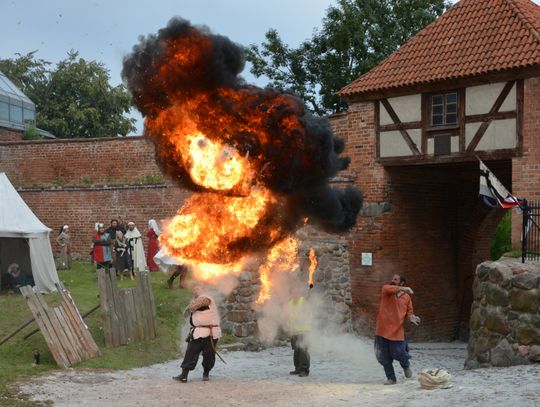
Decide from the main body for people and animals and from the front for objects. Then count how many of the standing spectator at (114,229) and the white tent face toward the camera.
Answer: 2

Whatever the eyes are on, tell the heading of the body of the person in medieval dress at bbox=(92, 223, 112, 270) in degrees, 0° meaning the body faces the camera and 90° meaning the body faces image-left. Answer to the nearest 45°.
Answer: approximately 0°

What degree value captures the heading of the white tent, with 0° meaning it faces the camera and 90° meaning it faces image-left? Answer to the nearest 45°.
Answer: approximately 0°

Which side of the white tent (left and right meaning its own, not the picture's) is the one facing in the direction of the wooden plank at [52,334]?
front

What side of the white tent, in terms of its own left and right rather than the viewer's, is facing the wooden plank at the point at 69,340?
front

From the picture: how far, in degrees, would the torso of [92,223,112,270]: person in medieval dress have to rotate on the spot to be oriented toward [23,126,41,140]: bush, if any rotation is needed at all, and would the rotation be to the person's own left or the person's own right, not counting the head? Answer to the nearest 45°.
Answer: approximately 180°

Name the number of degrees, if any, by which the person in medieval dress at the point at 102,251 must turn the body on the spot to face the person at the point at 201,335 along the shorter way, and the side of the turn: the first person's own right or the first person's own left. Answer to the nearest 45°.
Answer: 0° — they already face them

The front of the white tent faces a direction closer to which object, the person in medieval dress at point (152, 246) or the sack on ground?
the sack on ground

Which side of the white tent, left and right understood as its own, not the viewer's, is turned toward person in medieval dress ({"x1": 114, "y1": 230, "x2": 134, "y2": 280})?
left

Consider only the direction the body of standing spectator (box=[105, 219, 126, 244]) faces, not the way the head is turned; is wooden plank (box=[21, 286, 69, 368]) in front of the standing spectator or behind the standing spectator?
in front
